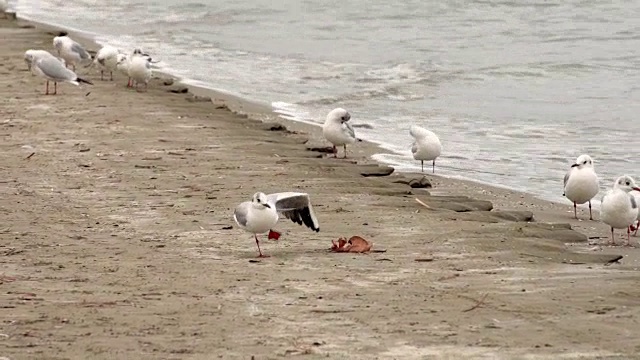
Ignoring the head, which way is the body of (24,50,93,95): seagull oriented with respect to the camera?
to the viewer's left

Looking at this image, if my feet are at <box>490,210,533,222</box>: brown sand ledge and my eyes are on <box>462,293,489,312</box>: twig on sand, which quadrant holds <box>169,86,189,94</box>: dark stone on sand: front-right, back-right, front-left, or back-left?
back-right

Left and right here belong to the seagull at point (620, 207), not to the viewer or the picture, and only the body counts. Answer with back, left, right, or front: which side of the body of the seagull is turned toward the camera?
front

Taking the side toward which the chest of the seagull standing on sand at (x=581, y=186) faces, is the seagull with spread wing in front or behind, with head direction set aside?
in front

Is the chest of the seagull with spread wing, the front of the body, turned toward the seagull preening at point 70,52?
no

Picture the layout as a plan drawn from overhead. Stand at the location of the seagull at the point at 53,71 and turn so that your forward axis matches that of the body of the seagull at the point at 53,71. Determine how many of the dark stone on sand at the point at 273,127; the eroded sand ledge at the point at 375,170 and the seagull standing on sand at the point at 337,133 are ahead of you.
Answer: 0

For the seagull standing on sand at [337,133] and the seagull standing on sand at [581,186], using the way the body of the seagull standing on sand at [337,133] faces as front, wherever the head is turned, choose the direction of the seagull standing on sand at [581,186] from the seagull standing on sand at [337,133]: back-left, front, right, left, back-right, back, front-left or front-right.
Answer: left

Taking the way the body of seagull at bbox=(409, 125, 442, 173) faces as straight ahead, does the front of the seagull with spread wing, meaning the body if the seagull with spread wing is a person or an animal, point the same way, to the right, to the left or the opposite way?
the same way

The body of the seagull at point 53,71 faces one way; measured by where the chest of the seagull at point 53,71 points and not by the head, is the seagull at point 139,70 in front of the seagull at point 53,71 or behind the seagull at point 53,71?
behind

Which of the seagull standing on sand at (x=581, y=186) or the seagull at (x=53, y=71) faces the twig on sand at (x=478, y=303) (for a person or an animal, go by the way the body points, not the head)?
the seagull standing on sand
